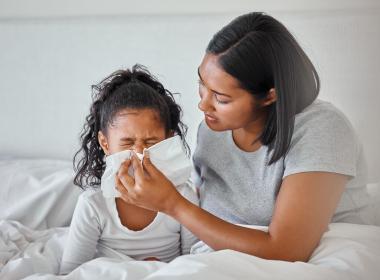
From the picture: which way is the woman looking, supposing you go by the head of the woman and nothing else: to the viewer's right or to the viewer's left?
to the viewer's left

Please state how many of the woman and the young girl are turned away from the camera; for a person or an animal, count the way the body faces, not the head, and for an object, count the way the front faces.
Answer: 0

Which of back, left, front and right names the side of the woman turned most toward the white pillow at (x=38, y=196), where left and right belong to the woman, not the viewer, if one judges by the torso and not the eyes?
right

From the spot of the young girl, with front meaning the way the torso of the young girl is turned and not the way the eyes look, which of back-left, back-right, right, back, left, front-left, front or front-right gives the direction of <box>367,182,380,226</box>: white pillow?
left

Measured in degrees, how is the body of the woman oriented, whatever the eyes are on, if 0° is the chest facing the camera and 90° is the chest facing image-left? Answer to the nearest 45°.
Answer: approximately 45°

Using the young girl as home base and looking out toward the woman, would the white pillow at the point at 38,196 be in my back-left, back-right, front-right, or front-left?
back-left

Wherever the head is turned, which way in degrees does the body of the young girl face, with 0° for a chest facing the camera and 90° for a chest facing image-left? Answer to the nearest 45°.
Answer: approximately 0°
